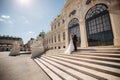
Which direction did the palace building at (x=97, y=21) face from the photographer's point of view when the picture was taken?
facing the viewer and to the left of the viewer
